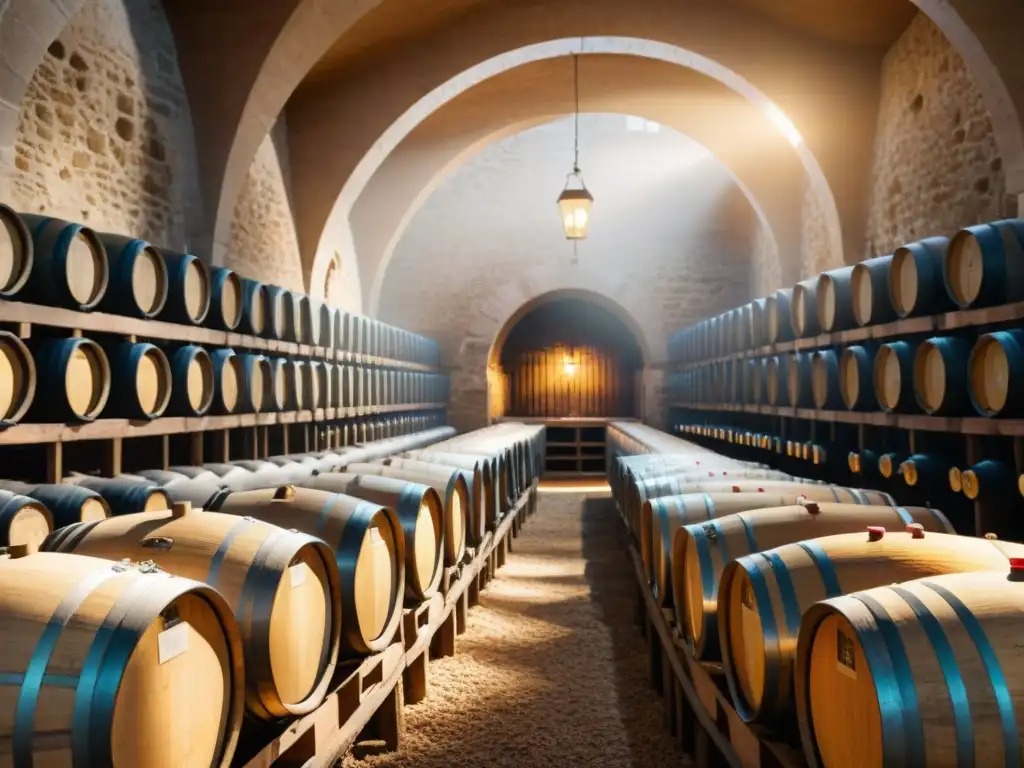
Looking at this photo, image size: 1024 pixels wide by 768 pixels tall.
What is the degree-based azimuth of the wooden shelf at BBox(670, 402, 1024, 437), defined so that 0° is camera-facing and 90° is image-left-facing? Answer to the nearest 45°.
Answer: approximately 45°

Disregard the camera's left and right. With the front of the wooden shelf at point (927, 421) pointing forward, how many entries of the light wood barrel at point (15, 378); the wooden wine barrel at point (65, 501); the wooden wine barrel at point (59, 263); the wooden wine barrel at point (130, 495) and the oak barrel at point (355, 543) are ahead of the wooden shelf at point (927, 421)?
5

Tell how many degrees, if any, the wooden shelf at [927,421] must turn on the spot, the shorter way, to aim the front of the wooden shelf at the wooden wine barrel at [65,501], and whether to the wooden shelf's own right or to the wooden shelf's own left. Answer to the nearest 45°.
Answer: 0° — it already faces it

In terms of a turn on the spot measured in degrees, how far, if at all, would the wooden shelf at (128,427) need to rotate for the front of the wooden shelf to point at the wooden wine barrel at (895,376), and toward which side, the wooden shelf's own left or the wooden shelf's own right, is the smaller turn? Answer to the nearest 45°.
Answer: approximately 45° to the wooden shelf's own left

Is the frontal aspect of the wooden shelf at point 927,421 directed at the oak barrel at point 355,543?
yes

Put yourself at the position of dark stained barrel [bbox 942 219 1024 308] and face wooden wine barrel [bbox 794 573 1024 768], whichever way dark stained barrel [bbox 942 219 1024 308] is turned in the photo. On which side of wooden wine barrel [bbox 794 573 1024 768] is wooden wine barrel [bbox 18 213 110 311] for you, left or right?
right

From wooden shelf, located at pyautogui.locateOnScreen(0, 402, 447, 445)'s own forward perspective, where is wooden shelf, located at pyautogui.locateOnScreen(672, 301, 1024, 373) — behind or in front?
in front

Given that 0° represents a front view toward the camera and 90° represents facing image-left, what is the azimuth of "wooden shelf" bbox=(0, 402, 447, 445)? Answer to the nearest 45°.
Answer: approximately 315°

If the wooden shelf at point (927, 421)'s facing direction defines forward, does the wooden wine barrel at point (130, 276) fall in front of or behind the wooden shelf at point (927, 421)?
in front

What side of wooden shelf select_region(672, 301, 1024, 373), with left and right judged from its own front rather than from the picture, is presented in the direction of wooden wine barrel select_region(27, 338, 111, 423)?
front

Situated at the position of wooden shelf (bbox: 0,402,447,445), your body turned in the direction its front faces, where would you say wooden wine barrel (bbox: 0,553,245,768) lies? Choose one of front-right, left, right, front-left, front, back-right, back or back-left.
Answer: front-right
